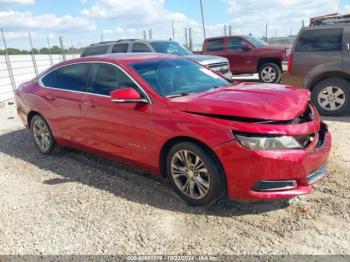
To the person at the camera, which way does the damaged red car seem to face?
facing the viewer and to the right of the viewer

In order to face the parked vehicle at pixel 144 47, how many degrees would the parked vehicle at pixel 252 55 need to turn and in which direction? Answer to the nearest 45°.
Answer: approximately 135° to its right

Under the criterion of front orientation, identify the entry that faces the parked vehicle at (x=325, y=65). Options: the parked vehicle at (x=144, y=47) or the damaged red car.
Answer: the parked vehicle at (x=144, y=47)

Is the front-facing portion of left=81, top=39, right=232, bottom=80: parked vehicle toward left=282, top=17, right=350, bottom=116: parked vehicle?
yes

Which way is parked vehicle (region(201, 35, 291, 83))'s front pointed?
to the viewer's right

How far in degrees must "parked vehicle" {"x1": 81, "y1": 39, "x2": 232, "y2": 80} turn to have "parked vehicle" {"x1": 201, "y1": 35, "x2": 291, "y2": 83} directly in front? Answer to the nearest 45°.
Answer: approximately 45° to its left

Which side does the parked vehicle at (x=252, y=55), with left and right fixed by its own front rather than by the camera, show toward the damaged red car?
right

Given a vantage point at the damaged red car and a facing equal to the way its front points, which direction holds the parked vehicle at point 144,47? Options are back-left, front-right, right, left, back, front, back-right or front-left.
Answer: back-left

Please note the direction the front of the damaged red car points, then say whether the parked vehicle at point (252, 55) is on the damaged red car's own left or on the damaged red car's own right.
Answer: on the damaged red car's own left
